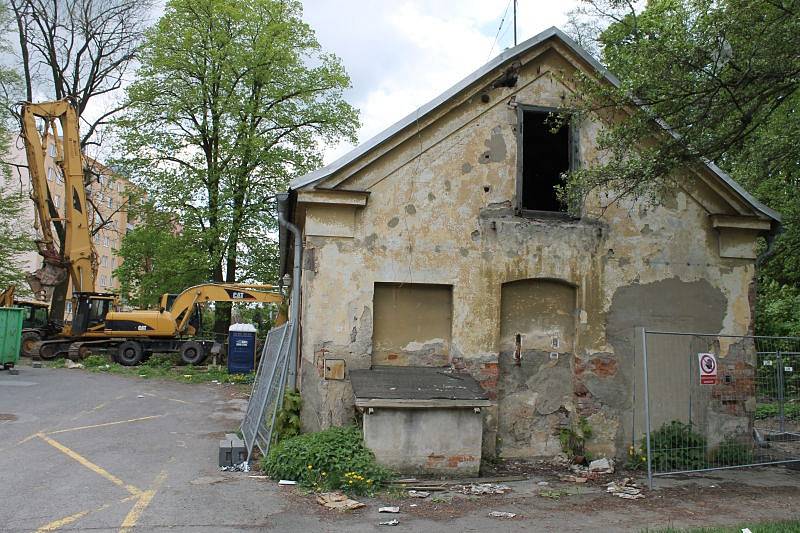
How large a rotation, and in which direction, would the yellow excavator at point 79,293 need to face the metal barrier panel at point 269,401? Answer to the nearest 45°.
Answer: approximately 90° to its left

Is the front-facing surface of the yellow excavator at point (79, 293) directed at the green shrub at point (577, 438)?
no

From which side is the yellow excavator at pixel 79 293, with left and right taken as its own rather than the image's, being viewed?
left

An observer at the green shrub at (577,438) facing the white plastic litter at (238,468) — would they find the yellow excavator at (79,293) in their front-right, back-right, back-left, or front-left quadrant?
front-right

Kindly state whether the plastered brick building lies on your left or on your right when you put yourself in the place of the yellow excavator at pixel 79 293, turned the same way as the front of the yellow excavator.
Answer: on your left

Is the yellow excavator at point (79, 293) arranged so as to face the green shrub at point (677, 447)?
no

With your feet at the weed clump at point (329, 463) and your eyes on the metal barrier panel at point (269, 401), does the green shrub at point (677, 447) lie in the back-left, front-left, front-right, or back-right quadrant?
back-right

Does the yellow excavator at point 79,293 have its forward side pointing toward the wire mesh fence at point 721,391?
no

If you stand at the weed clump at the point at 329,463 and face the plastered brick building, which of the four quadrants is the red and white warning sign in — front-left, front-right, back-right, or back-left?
front-right
